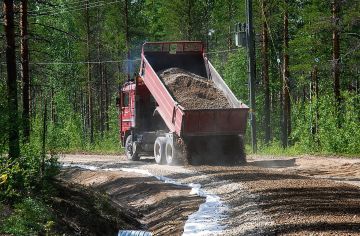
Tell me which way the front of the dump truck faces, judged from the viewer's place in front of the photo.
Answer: facing away from the viewer and to the left of the viewer
